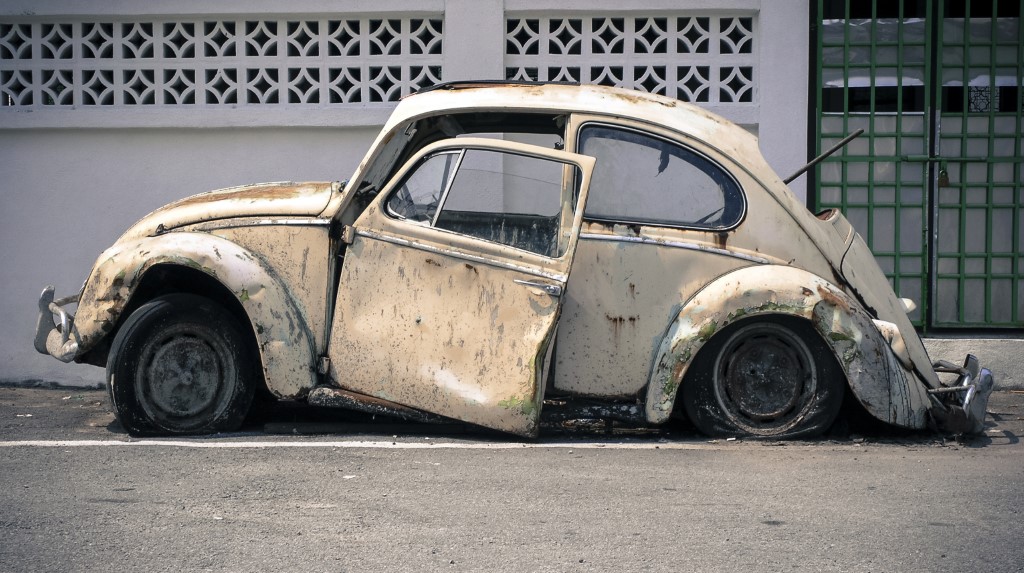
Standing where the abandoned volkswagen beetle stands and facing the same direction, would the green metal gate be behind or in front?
behind

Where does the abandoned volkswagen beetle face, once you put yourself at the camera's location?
facing to the left of the viewer
